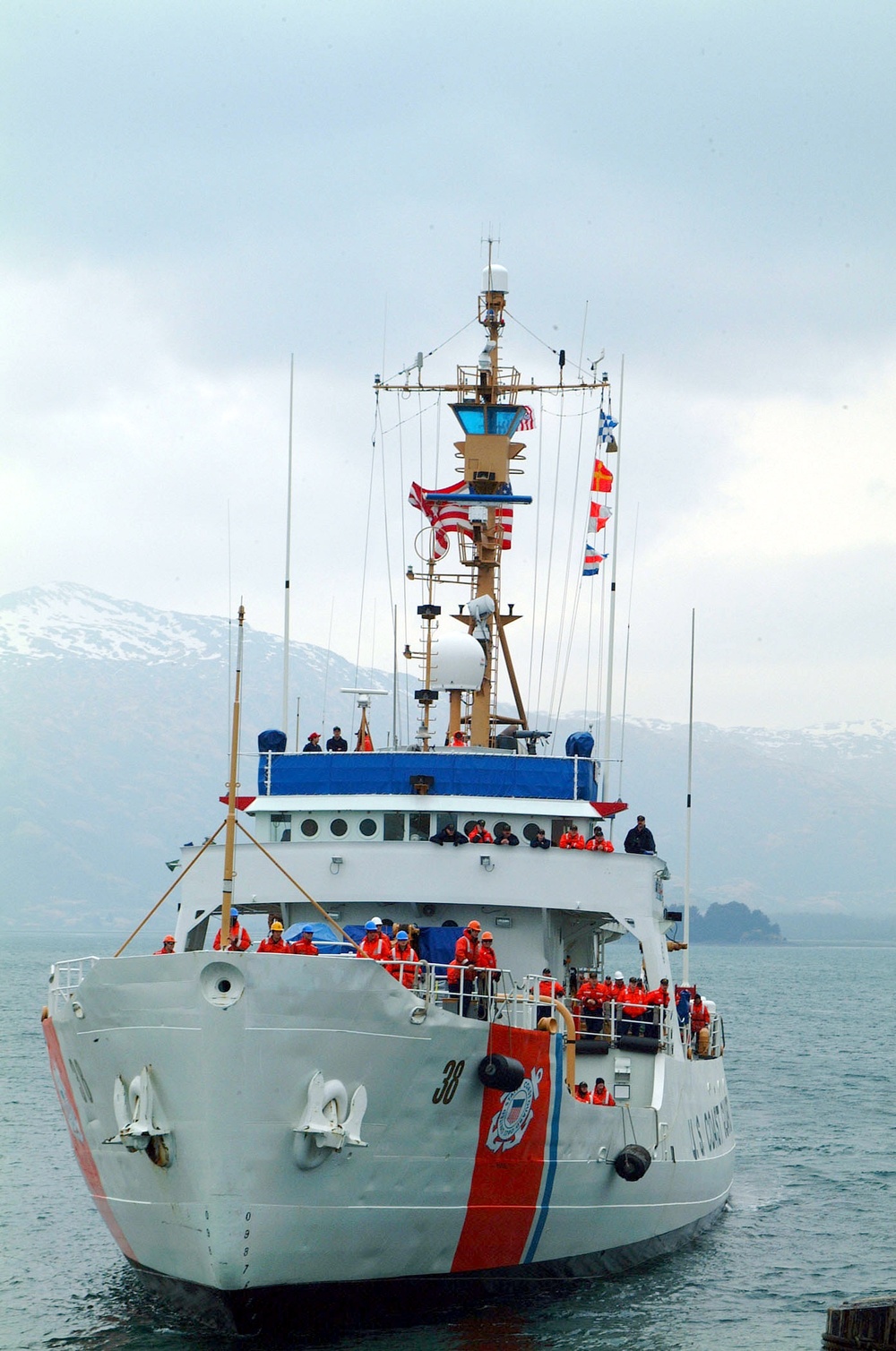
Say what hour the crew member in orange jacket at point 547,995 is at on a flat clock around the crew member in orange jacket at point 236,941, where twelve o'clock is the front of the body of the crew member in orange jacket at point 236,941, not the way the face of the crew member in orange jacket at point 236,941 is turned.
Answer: the crew member in orange jacket at point 547,995 is roughly at 8 o'clock from the crew member in orange jacket at point 236,941.

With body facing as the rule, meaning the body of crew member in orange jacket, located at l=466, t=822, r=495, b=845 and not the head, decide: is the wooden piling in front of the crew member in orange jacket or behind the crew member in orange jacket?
in front

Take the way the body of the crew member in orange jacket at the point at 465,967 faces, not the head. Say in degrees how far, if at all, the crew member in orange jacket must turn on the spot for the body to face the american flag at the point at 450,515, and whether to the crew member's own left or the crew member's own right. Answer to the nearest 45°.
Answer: approximately 135° to the crew member's own left

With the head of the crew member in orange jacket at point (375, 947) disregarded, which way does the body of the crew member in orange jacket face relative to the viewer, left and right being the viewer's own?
facing the viewer

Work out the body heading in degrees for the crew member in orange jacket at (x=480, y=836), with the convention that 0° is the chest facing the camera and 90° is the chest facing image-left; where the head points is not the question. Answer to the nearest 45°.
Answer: approximately 0°

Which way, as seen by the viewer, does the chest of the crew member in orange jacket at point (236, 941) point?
toward the camera

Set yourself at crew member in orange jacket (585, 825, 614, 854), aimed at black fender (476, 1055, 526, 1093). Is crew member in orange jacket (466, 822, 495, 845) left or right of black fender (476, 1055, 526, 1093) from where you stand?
right

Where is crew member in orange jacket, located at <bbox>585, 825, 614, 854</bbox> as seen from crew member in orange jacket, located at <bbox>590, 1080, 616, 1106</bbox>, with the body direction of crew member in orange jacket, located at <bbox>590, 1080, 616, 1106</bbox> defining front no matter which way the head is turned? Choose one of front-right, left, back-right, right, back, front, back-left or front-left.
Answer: back

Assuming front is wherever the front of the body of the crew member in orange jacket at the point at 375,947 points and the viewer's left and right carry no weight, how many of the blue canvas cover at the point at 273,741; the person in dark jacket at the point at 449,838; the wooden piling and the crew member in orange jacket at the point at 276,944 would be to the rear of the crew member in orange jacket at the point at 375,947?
2

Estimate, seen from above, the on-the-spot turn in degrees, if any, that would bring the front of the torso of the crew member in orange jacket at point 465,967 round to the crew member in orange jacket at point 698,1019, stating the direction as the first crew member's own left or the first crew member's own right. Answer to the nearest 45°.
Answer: approximately 90° to the first crew member's own left

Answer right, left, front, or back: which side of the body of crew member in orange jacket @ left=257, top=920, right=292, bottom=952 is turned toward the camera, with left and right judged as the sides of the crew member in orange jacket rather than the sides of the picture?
front

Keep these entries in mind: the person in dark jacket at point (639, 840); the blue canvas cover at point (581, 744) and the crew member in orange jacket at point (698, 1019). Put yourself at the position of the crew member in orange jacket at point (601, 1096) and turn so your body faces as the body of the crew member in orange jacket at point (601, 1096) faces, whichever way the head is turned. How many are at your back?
3
